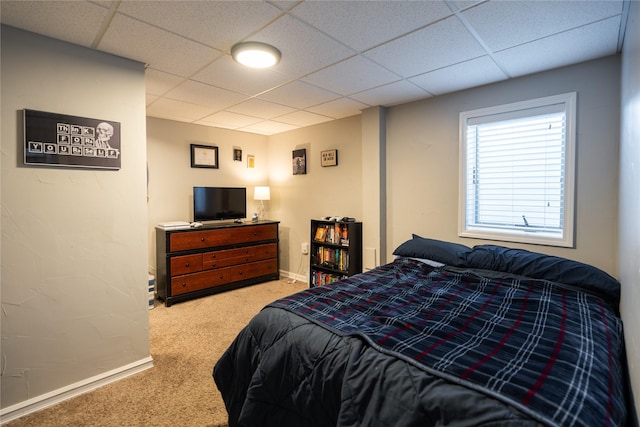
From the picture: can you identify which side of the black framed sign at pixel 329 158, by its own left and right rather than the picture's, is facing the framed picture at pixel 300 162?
right

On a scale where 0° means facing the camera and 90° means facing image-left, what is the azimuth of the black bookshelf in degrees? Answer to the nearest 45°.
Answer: approximately 45°

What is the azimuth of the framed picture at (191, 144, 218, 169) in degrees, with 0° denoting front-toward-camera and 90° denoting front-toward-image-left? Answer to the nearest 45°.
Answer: approximately 315°

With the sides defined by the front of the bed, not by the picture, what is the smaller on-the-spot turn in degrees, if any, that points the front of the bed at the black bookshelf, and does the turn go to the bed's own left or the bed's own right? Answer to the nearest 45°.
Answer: approximately 90° to the bed's own right

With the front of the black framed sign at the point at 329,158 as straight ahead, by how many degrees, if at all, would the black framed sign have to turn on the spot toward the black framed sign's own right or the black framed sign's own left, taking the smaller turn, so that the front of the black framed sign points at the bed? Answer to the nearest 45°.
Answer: approximately 45° to the black framed sign's own left

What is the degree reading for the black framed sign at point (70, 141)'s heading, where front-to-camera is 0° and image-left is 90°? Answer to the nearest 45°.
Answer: approximately 315°
